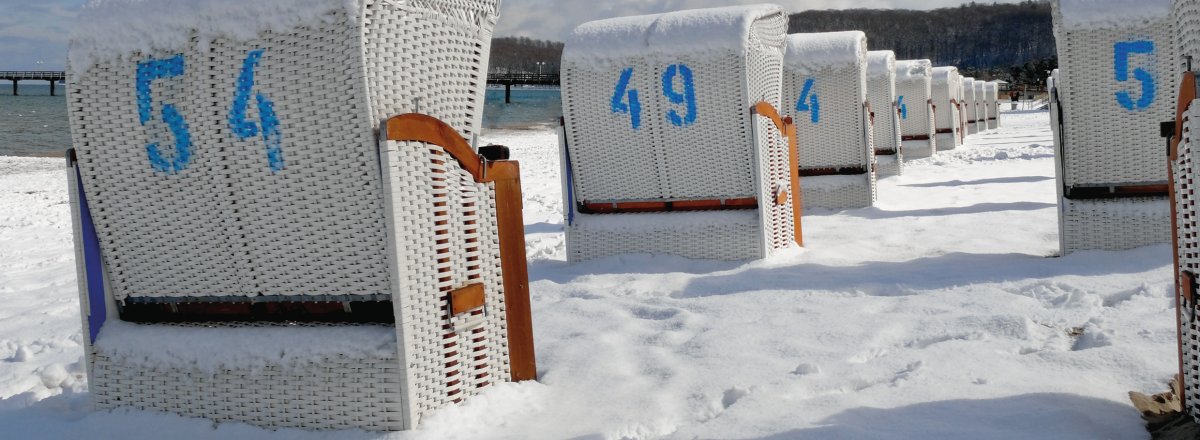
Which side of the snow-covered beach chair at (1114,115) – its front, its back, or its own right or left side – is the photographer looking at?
back

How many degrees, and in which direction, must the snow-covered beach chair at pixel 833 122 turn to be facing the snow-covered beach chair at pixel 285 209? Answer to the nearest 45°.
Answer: approximately 180°

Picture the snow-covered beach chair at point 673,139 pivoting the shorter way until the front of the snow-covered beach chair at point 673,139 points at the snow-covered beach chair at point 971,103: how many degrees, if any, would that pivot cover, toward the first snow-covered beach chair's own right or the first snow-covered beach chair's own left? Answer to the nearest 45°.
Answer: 0° — it already faces it

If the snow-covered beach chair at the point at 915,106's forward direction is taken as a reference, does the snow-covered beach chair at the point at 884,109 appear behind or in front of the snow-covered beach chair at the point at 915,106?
behind

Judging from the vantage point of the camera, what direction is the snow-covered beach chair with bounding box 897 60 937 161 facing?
facing away from the viewer

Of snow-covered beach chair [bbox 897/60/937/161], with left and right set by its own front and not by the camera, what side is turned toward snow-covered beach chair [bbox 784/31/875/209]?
back

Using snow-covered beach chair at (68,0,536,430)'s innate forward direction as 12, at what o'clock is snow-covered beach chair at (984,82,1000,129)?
snow-covered beach chair at (984,82,1000,129) is roughly at 12 o'clock from snow-covered beach chair at (68,0,536,430).

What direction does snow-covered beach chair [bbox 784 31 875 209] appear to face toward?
away from the camera

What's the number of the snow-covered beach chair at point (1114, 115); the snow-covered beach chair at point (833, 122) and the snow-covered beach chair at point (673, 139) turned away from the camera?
3

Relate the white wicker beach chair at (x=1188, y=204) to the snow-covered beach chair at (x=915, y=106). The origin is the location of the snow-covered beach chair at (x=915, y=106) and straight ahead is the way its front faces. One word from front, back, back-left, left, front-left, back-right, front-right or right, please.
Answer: back

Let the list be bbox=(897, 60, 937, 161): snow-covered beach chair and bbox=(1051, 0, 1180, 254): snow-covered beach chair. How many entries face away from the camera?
2

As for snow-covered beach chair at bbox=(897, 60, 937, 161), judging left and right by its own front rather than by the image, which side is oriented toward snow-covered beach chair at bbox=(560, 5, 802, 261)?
back

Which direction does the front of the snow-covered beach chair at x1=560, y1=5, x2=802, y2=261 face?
away from the camera
